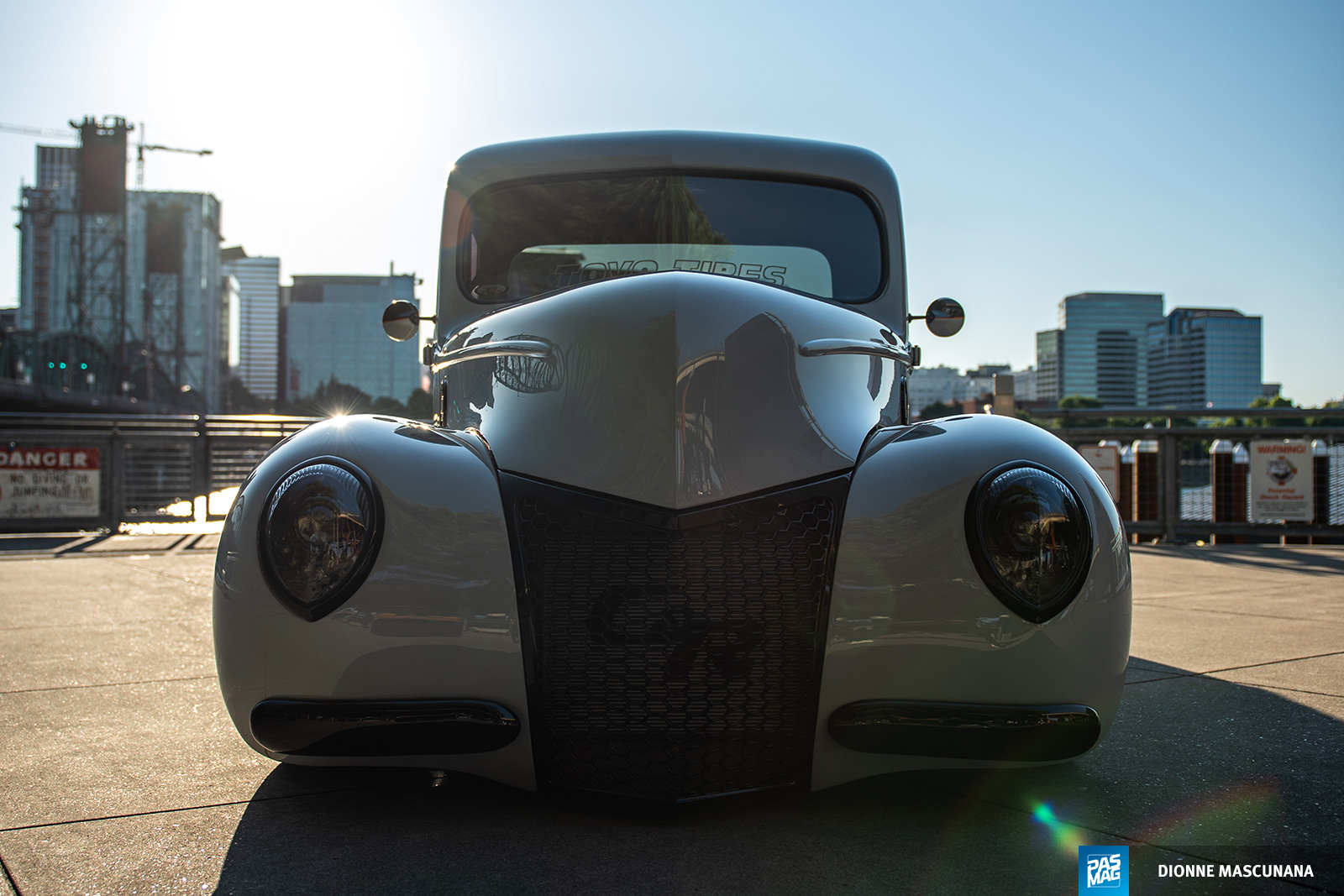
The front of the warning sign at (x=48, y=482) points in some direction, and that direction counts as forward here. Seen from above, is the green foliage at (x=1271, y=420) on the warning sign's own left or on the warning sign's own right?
on the warning sign's own left

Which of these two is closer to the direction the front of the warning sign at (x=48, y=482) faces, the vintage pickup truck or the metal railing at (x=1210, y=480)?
the vintage pickup truck

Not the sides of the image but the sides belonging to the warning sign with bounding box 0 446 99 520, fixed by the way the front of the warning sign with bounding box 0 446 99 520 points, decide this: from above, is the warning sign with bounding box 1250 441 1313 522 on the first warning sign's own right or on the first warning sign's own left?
on the first warning sign's own left

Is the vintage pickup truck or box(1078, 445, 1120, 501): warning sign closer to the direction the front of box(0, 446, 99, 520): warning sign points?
the vintage pickup truck

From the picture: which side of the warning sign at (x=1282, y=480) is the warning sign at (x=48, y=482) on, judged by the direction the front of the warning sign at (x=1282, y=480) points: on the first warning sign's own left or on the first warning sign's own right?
on the first warning sign's own right

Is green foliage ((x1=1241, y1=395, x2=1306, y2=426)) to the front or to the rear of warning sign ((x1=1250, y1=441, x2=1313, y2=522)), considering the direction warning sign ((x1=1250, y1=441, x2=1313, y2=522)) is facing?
to the rear

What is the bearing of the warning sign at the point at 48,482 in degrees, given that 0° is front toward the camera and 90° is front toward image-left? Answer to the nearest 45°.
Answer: approximately 0°

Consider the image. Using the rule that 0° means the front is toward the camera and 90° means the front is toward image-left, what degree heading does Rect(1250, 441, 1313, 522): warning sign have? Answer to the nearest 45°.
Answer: approximately 0°

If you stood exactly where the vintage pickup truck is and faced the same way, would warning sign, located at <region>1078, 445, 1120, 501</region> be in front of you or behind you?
behind

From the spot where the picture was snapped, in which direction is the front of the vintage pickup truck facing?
facing the viewer

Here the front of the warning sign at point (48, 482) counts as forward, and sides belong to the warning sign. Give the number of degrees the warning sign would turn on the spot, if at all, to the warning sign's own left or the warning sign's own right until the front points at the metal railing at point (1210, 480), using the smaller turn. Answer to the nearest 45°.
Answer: approximately 45° to the warning sign's own left
